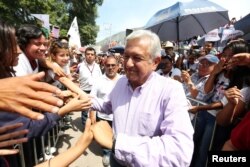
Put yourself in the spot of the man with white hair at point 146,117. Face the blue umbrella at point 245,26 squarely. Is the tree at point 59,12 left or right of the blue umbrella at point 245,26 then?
left

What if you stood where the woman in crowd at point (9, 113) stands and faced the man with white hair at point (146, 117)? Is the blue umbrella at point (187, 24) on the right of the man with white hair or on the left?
left

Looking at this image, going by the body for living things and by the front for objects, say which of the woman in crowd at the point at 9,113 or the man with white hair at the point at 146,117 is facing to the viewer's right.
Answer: the woman in crowd

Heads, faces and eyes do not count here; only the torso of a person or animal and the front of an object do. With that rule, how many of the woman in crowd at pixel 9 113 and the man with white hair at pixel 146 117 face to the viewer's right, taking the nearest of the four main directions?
1

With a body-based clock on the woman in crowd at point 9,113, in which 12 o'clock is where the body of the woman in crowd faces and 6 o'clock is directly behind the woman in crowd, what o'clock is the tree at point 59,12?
The tree is roughly at 9 o'clock from the woman in crowd.

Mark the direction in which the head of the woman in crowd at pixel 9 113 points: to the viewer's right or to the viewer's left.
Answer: to the viewer's right

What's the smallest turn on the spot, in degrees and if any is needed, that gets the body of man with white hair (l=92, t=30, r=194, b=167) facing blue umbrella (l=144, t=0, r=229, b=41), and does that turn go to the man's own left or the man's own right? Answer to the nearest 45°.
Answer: approximately 135° to the man's own right

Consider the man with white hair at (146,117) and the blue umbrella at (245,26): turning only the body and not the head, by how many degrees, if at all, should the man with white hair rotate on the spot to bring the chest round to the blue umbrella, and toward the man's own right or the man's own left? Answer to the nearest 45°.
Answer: approximately 180°

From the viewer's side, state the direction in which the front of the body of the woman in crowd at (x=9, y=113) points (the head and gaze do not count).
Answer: to the viewer's right

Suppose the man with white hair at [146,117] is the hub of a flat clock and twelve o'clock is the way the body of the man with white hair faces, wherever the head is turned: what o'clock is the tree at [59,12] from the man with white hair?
The tree is roughly at 4 o'clock from the man with white hair.
